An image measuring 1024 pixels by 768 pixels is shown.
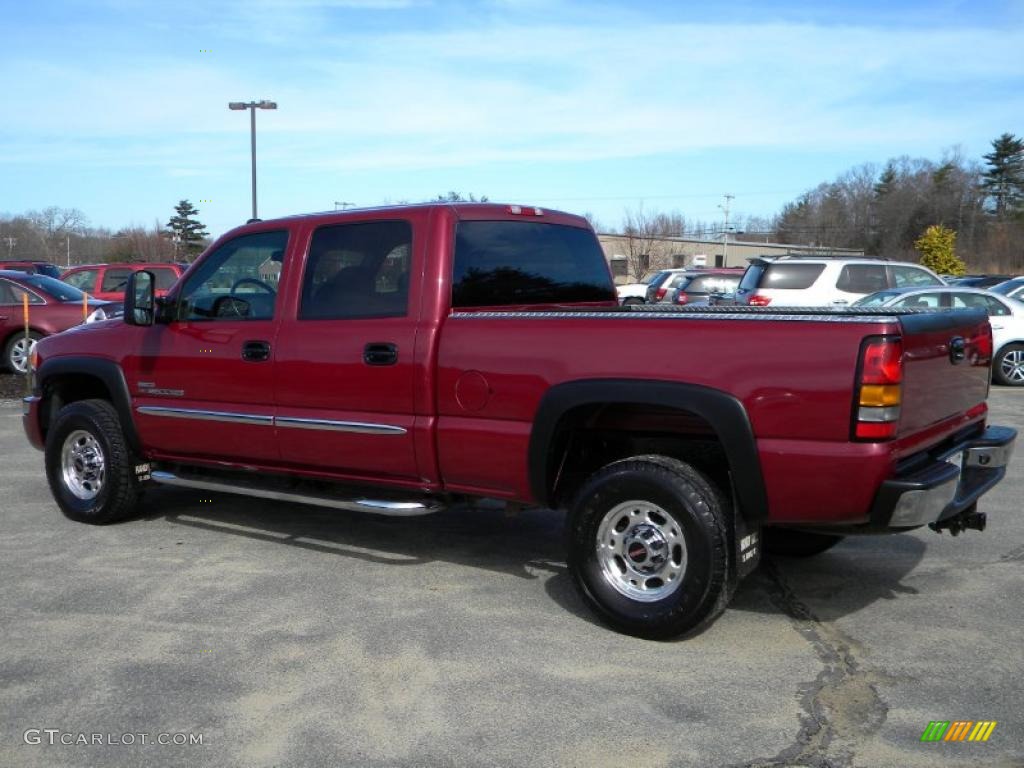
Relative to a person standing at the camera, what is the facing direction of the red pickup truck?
facing away from the viewer and to the left of the viewer

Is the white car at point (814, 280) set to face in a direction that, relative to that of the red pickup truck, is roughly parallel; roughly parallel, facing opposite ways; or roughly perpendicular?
roughly perpendicular

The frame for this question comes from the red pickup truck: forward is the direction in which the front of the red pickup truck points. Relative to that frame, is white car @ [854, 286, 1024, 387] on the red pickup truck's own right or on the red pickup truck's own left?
on the red pickup truck's own right

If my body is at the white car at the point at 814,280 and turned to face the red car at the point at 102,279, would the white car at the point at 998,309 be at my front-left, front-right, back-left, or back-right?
back-left

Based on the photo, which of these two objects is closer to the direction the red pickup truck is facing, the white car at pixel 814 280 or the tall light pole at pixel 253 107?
the tall light pole

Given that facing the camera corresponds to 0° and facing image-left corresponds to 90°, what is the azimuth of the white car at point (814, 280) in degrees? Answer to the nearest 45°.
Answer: approximately 225°

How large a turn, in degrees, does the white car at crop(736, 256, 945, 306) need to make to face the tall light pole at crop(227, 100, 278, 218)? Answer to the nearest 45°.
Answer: approximately 90° to its left

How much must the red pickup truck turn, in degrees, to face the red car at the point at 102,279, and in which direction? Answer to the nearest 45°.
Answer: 0° — it already faces it

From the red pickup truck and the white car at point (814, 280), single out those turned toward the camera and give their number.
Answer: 0

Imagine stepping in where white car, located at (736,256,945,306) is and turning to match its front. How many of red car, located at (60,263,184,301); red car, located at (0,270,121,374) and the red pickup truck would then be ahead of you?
0

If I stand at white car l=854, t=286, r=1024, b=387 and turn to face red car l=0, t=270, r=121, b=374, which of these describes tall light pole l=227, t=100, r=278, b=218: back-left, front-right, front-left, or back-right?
front-right

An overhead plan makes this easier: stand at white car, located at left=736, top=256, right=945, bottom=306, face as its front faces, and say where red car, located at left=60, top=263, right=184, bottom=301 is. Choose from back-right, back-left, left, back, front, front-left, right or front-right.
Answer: back-left

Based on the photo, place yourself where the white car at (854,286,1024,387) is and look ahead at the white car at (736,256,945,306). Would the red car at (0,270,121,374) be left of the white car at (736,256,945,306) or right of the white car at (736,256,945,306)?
left

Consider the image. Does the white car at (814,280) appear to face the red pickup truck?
no
